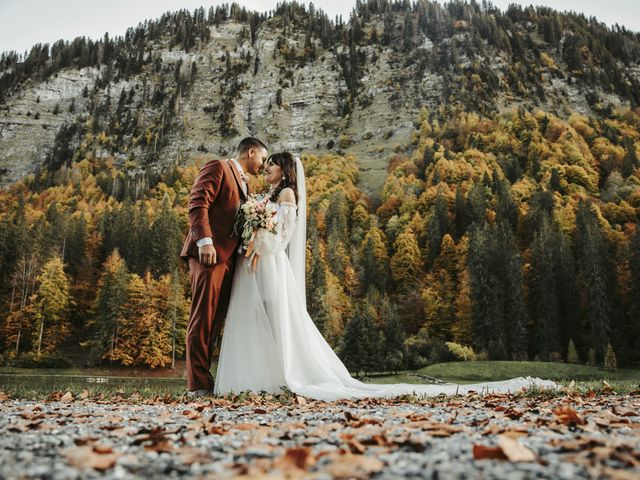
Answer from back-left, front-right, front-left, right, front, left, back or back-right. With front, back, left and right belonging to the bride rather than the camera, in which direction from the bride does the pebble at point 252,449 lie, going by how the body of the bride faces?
left

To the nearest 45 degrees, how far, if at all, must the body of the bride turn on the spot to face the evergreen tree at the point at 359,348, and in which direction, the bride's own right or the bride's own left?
approximately 90° to the bride's own right

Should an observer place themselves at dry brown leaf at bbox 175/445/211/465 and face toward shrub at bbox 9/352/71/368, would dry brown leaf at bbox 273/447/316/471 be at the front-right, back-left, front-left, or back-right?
back-right

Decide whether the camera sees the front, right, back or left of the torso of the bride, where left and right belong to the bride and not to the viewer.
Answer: left

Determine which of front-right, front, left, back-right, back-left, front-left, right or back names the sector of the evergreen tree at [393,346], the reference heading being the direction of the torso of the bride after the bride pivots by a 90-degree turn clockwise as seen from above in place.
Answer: front

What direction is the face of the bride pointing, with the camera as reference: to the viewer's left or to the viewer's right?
to the viewer's left

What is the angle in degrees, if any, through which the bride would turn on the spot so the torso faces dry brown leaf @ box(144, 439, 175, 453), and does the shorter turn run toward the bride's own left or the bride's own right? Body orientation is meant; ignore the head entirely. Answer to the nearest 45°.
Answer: approximately 90° to the bride's own left

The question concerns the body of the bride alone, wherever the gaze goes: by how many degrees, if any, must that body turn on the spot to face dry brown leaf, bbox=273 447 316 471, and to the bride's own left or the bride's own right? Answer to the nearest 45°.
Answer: approximately 90° to the bride's own left

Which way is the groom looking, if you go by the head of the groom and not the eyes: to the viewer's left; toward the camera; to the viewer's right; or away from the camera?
to the viewer's right
